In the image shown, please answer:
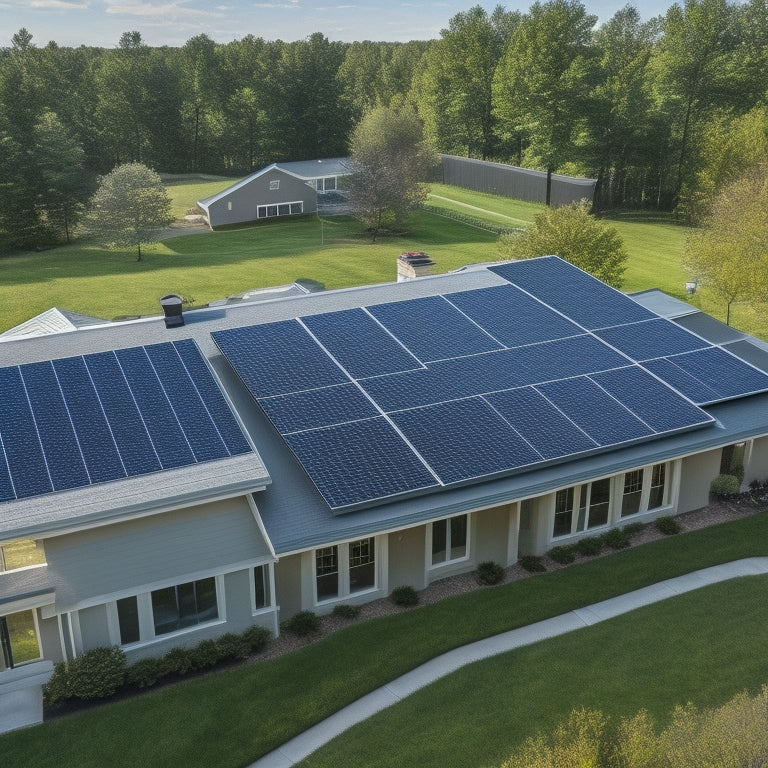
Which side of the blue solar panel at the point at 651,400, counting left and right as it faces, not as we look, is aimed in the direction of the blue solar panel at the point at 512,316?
back

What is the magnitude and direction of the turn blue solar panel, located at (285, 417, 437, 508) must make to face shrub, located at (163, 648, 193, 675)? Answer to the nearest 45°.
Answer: approximately 90° to its right

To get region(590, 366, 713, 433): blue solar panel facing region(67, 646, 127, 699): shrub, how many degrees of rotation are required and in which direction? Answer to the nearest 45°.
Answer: approximately 90° to its right

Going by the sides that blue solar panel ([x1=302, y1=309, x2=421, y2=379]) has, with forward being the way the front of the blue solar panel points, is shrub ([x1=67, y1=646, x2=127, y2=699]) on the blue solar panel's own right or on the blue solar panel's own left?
on the blue solar panel's own right

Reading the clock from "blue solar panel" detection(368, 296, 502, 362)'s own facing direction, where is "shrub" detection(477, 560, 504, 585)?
The shrub is roughly at 1 o'clock from the blue solar panel.

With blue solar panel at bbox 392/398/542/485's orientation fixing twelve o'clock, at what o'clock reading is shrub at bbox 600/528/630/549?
The shrub is roughly at 10 o'clock from the blue solar panel.
